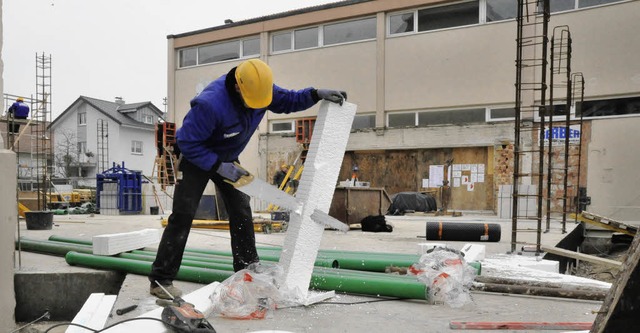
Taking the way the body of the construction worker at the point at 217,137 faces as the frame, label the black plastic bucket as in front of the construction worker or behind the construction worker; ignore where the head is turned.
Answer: behind

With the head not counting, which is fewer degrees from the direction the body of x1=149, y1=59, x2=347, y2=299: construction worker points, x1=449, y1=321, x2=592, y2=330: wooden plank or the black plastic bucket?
the wooden plank

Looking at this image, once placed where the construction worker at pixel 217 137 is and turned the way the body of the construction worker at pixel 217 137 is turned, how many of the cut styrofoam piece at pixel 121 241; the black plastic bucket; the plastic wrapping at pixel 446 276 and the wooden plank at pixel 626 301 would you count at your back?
2

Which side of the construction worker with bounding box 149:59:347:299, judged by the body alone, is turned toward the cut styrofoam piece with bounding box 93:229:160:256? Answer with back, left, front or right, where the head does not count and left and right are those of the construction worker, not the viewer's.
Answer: back

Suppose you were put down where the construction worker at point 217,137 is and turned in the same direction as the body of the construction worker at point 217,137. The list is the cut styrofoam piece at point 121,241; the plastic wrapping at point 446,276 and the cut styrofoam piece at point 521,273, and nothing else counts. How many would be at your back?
1

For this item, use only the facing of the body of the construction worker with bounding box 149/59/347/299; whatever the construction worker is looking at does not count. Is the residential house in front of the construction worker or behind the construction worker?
behind

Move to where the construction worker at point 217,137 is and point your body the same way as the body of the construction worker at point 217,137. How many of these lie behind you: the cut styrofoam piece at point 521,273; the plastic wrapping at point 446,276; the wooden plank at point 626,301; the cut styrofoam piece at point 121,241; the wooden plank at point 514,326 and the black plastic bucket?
2

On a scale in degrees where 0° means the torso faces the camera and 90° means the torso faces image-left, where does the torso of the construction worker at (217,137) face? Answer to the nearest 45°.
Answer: approximately 315°

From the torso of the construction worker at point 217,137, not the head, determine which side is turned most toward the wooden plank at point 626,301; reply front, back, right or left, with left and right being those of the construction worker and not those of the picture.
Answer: front

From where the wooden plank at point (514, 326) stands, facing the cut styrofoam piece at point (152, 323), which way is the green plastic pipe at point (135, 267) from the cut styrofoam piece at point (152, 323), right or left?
right

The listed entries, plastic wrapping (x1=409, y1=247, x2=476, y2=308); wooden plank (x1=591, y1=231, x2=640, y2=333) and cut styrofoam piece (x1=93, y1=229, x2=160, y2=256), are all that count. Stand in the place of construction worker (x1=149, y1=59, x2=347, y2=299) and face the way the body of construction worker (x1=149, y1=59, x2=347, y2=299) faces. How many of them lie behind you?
1
